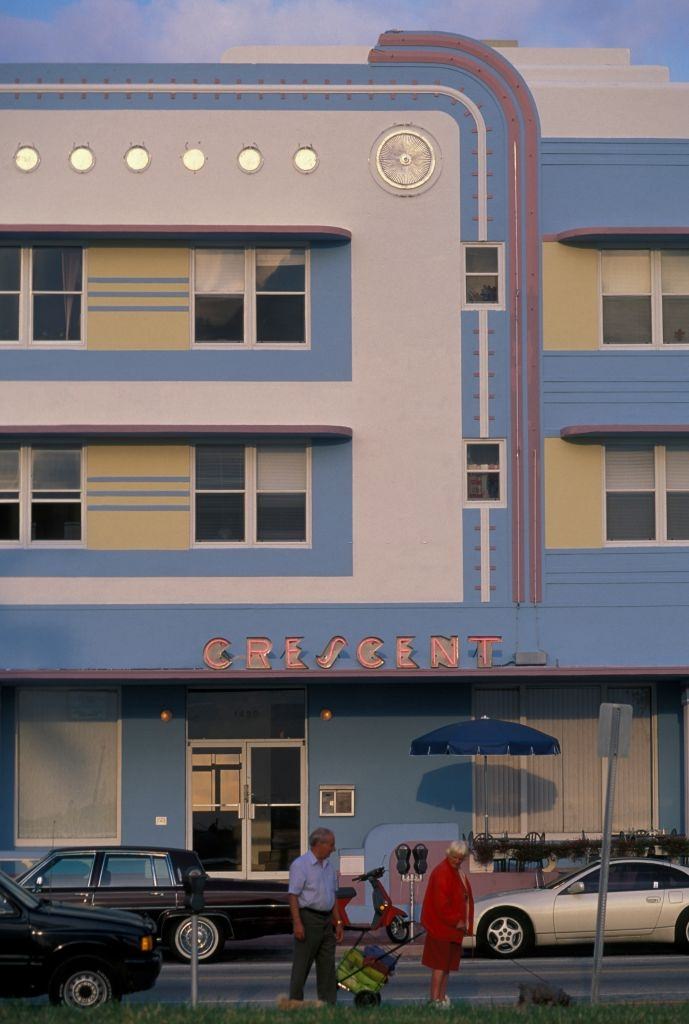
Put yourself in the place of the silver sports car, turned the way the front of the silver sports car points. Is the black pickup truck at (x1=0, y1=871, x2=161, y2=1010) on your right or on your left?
on your left

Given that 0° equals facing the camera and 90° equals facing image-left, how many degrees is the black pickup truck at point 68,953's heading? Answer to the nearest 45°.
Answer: approximately 270°

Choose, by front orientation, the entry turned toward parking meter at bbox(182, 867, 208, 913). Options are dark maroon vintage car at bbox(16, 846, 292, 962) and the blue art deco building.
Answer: the blue art deco building

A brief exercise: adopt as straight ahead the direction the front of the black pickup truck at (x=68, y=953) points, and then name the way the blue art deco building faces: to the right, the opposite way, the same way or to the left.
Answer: to the right

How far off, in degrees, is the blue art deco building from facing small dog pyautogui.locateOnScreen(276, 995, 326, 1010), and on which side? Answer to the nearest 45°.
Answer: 0° — it already faces it
